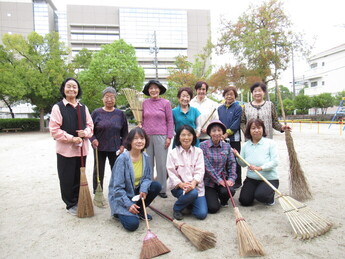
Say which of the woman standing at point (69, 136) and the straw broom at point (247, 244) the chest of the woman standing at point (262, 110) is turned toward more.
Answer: the straw broom

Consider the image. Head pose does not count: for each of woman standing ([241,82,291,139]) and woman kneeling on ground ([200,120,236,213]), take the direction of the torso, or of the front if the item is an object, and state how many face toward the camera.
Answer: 2

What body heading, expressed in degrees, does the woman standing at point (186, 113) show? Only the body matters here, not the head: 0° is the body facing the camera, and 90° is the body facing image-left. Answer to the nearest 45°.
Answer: approximately 0°

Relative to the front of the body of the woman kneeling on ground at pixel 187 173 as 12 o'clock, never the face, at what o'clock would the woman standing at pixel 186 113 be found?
The woman standing is roughly at 6 o'clock from the woman kneeling on ground.

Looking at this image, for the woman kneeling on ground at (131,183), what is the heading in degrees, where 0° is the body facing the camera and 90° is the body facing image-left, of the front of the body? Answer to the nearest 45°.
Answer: approximately 315°
